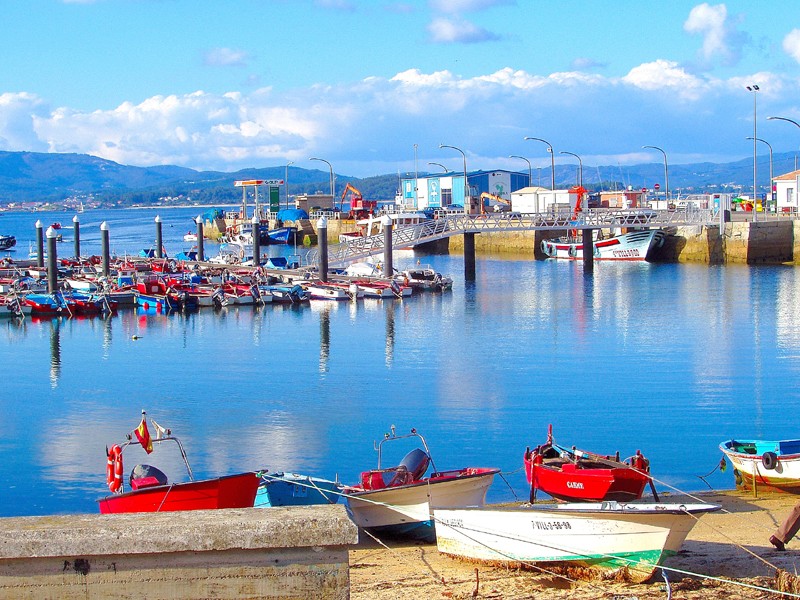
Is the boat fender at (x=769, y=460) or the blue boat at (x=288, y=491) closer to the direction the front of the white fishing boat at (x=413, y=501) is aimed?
the boat fender

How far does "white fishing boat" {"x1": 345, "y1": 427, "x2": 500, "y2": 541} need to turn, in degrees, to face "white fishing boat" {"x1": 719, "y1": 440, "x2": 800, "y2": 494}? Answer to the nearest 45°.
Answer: approximately 45° to its left

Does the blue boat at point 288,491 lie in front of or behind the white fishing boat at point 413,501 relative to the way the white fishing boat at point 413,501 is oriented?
behind

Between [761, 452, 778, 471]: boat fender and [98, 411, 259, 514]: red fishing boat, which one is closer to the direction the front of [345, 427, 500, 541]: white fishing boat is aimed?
the boat fender

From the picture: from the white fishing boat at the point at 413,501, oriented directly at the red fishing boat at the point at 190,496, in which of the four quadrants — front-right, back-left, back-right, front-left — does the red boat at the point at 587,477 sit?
back-right

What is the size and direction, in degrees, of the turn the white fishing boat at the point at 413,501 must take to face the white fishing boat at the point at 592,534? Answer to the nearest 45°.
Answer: approximately 45° to its right

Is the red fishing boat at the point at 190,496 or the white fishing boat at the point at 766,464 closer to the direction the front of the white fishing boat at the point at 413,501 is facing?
the white fishing boat

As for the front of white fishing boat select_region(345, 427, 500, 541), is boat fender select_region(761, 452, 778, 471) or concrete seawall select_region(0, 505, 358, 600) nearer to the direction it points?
the boat fender

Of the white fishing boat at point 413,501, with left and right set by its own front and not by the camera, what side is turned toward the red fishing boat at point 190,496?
back

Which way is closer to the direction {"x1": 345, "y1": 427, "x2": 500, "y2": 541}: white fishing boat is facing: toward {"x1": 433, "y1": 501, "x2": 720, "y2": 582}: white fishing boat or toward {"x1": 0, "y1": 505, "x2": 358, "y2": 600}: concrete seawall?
the white fishing boat

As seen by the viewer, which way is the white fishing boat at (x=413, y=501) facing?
to the viewer's right
